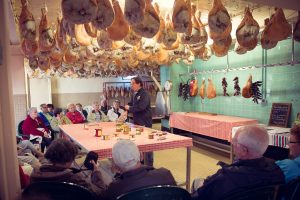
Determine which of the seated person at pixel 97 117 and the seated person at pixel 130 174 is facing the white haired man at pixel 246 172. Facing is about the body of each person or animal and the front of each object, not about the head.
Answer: the seated person at pixel 97 117

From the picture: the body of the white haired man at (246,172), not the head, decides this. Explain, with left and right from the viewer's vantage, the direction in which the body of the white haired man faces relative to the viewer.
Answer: facing away from the viewer and to the left of the viewer

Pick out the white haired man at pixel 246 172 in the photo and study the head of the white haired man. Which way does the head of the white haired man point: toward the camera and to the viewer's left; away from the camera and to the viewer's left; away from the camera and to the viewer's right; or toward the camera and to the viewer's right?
away from the camera and to the viewer's left

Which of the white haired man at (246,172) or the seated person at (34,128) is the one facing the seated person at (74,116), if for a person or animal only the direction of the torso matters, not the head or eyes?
the white haired man

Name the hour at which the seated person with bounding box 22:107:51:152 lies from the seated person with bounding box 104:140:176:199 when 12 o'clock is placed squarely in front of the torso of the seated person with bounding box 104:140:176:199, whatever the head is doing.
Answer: the seated person with bounding box 22:107:51:152 is roughly at 11 o'clock from the seated person with bounding box 104:140:176:199.

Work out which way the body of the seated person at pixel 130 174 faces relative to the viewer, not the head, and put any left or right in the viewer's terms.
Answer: facing away from the viewer
